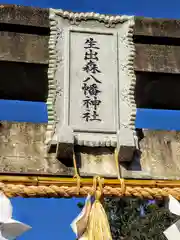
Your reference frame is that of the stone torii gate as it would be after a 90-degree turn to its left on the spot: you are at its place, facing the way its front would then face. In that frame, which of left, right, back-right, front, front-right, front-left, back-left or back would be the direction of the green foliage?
left

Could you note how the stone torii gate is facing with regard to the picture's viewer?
facing the viewer
